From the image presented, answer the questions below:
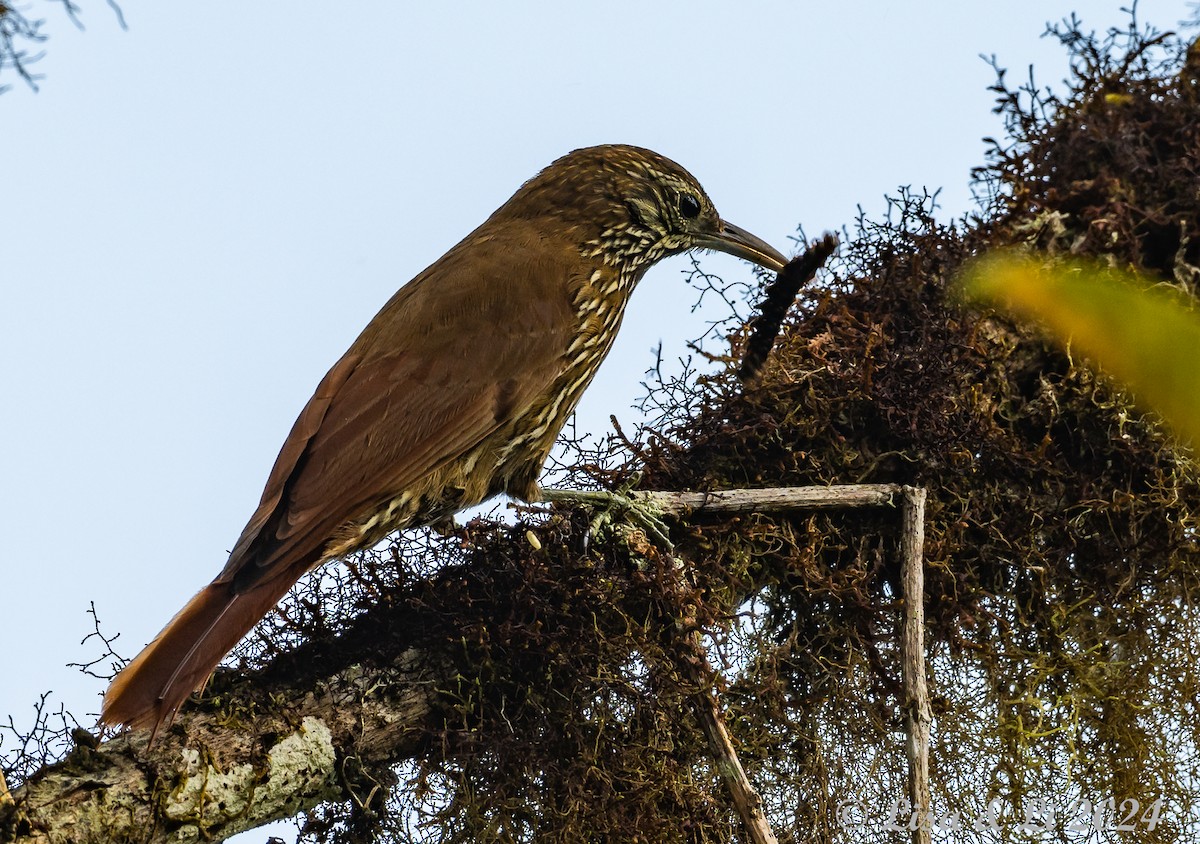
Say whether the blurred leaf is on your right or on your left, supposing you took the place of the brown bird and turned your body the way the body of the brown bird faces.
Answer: on your right

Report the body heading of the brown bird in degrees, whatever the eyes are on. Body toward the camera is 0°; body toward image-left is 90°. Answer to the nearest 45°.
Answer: approximately 270°
